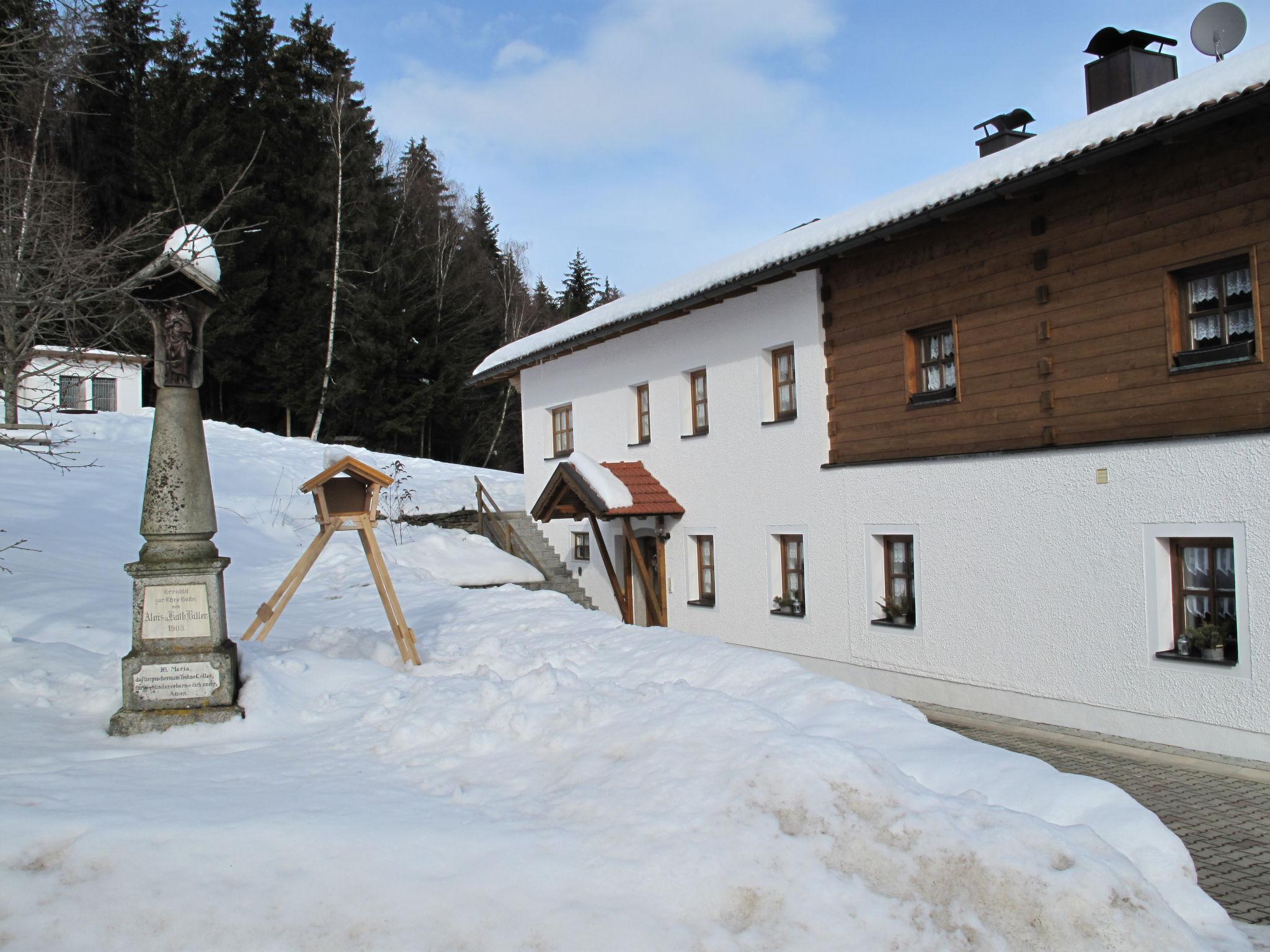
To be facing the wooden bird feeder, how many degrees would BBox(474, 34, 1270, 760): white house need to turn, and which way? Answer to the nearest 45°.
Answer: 0° — it already faces it

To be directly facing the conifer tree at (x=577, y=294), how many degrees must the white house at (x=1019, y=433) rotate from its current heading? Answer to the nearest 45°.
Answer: approximately 90° to its right

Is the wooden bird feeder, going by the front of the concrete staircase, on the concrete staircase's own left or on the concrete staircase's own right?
on the concrete staircase's own right

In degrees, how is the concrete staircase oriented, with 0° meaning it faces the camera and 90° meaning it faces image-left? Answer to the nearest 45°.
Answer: approximately 315°

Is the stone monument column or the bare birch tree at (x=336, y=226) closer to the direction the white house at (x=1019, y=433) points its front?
the stone monument column

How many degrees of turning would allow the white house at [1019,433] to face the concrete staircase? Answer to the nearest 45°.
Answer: approximately 90° to its right

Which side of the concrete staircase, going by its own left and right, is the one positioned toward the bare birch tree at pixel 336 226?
back

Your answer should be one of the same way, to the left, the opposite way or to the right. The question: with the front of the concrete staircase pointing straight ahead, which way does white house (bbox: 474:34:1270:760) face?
to the right

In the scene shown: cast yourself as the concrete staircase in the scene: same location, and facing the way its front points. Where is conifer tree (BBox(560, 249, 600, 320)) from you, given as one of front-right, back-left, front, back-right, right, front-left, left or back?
back-left

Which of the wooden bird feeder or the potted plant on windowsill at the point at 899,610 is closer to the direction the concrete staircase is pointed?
the potted plant on windowsill

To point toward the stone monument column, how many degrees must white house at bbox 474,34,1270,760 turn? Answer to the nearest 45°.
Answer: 0° — it already faces it

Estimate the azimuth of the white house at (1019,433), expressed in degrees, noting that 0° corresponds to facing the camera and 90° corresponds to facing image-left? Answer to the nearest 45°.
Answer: approximately 45°
